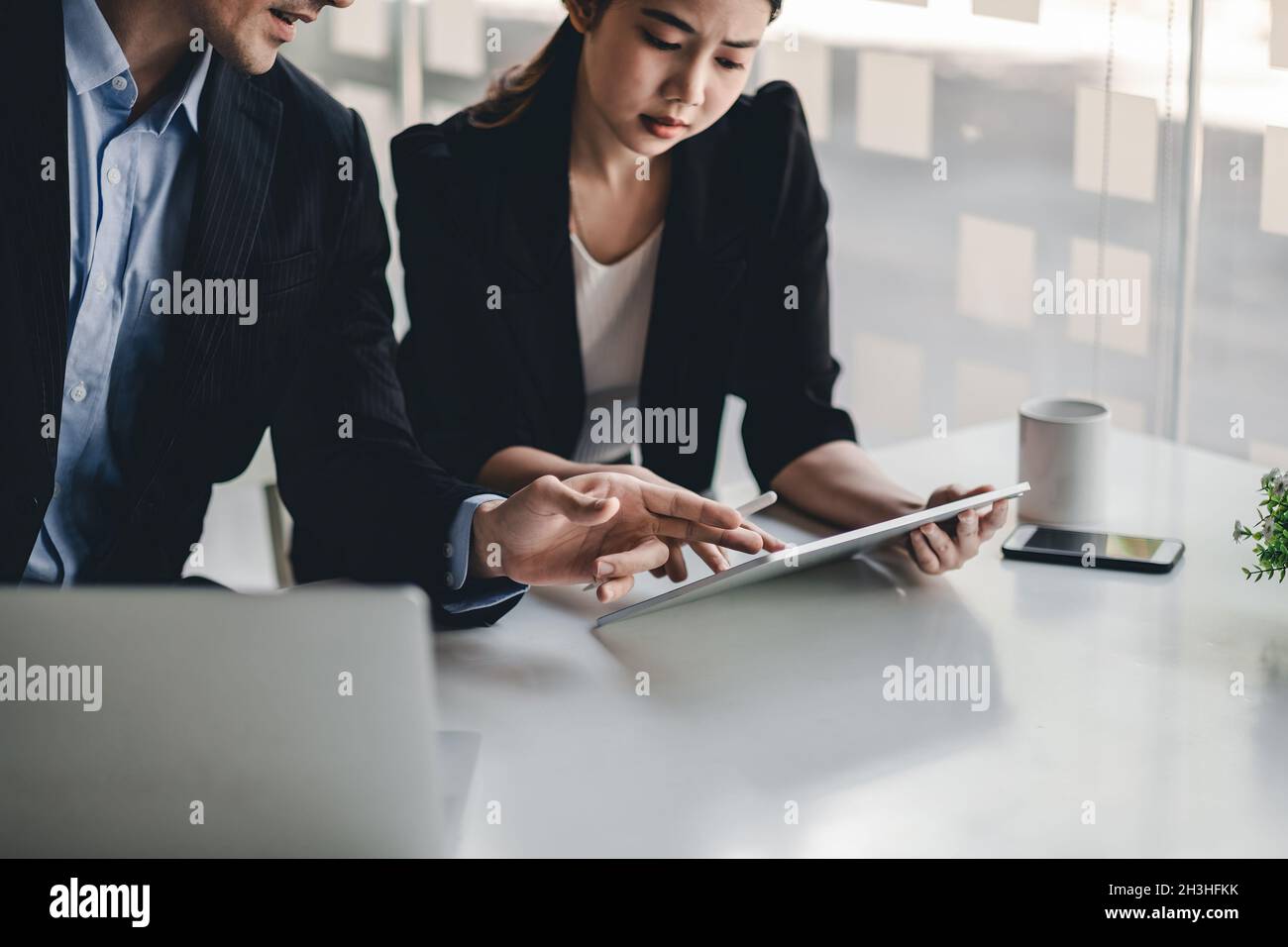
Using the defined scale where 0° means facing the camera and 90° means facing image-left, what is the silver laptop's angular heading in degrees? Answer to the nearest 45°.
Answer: approximately 180°

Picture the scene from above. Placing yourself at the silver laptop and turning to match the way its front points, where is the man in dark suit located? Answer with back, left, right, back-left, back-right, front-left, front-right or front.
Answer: front

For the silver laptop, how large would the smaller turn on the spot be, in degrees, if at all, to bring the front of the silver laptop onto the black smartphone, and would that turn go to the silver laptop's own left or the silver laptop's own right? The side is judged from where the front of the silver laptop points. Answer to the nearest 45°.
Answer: approximately 45° to the silver laptop's own right

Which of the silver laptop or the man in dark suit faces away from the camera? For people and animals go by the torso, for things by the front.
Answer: the silver laptop

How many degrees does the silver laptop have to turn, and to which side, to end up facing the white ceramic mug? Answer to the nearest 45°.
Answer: approximately 45° to its right

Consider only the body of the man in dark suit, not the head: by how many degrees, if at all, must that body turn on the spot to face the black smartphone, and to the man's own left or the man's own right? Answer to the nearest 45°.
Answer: approximately 90° to the man's own left

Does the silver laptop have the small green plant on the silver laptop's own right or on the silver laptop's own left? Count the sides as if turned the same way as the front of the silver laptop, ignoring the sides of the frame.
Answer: on the silver laptop's own right

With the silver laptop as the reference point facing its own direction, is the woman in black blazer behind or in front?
in front

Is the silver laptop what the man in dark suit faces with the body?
yes

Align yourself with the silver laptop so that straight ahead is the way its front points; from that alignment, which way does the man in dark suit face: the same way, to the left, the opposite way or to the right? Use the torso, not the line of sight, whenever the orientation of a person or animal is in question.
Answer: the opposite way

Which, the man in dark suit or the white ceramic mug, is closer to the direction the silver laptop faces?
the man in dark suit

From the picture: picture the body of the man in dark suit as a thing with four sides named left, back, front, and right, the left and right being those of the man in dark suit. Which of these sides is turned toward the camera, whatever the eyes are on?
front
